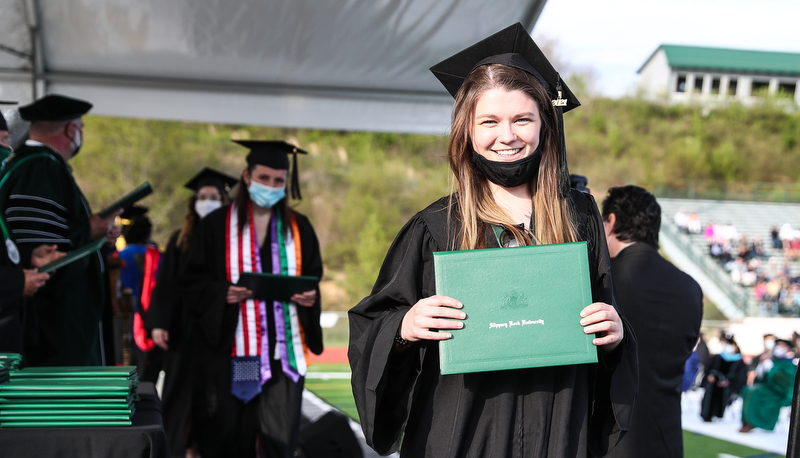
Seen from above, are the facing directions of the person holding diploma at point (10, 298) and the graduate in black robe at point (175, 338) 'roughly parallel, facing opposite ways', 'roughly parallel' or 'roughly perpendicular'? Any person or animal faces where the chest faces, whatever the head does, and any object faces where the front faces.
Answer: roughly perpendicular

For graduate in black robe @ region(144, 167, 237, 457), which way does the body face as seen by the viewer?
toward the camera

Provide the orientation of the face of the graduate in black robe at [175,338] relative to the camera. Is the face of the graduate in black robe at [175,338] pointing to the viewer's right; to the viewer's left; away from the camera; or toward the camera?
toward the camera

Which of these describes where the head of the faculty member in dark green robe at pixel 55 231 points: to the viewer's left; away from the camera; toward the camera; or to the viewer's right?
to the viewer's right

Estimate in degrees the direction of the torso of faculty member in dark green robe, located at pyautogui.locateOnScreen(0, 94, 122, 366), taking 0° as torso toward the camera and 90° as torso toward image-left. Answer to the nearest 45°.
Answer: approximately 225°

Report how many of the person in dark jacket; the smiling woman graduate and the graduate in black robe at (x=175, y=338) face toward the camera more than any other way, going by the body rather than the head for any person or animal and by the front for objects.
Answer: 2

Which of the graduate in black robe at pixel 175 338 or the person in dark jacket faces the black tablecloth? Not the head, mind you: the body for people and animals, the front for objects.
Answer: the graduate in black robe

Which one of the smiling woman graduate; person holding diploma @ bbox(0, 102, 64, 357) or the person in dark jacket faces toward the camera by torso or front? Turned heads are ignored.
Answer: the smiling woman graduate

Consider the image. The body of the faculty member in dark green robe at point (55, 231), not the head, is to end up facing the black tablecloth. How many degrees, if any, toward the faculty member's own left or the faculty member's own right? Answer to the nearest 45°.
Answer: approximately 135° to the faculty member's own right

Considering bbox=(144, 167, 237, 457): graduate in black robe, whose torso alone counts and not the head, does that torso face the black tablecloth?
yes

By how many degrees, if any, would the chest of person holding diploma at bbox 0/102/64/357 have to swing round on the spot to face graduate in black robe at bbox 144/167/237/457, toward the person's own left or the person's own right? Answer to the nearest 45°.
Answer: approximately 45° to the person's own left

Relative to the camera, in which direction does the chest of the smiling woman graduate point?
toward the camera

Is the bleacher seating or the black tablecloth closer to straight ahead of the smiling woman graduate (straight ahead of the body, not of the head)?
the black tablecloth

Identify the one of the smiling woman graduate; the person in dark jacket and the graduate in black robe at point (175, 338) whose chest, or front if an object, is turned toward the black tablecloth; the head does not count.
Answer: the graduate in black robe

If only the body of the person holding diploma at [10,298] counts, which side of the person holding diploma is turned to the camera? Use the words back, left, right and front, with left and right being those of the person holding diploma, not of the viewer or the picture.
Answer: right

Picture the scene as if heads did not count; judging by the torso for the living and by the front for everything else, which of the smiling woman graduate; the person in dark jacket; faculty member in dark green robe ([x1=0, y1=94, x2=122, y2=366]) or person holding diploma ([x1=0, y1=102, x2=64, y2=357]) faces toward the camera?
the smiling woman graduate

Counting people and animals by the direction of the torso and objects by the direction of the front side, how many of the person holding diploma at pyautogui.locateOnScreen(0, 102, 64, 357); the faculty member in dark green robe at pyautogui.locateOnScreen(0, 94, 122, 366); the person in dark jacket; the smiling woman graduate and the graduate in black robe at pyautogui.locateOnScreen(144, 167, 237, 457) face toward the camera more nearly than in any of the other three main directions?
2
